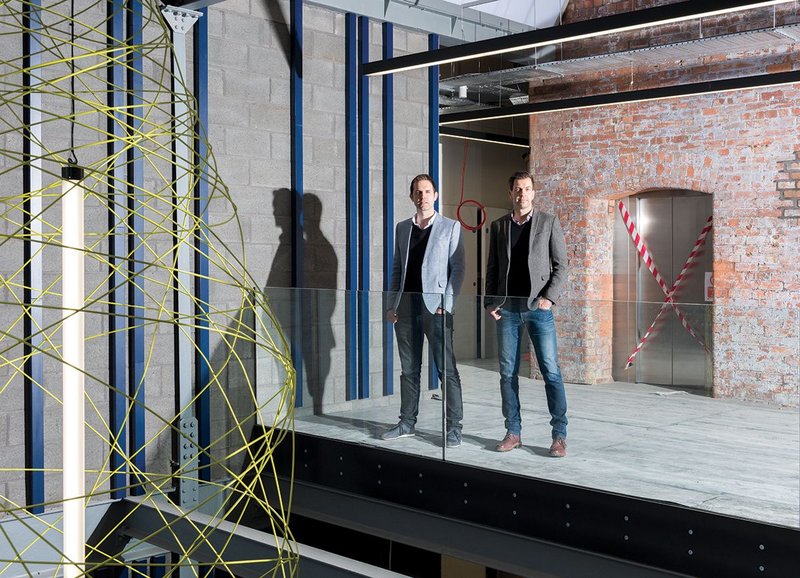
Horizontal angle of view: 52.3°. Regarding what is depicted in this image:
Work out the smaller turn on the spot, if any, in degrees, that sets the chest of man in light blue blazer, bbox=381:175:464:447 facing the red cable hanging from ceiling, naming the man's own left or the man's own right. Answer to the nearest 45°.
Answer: approximately 180°

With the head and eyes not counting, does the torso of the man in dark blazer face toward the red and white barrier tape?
no

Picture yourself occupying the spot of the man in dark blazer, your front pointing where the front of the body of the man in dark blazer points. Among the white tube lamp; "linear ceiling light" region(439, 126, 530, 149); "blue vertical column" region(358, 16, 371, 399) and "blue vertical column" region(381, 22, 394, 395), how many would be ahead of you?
1

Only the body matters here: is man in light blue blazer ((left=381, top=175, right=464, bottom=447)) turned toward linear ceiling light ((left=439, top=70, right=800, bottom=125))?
no

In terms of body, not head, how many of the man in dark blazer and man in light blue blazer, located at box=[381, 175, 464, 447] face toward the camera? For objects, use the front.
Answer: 2

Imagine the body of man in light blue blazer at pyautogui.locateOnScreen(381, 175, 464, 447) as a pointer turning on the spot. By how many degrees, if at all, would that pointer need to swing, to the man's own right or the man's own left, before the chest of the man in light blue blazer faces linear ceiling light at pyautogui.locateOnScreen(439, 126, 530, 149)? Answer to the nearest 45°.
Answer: approximately 180°

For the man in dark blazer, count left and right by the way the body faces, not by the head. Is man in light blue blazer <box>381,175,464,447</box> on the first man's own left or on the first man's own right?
on the first man's own right

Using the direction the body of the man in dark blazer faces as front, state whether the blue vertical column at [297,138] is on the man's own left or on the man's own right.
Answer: on the man's own right

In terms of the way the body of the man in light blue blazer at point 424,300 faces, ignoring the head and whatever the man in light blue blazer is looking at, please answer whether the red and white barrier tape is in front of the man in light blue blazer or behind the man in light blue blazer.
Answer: behind

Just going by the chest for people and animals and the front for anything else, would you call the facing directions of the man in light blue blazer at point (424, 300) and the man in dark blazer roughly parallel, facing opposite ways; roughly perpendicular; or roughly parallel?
roughly parallel

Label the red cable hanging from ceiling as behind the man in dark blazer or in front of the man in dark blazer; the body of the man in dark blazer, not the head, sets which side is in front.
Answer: behind

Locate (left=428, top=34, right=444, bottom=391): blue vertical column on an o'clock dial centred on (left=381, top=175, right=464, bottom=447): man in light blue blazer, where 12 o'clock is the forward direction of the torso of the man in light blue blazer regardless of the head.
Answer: The blue vertical column is roughly at 6 o'clock from the man in light blue blazer.

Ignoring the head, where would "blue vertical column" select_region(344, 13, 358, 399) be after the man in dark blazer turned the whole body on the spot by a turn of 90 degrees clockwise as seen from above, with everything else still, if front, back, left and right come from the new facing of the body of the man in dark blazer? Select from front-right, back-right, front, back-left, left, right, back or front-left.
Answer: front-right

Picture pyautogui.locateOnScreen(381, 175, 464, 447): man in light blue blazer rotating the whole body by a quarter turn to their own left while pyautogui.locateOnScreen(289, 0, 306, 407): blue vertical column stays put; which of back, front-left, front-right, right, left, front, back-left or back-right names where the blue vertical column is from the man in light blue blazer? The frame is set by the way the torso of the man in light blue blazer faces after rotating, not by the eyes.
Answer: back-left

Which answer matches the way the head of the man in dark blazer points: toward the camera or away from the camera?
toward the camera

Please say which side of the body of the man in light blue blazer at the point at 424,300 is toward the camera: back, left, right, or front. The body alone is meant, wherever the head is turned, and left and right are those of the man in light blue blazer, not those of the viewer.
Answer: front
